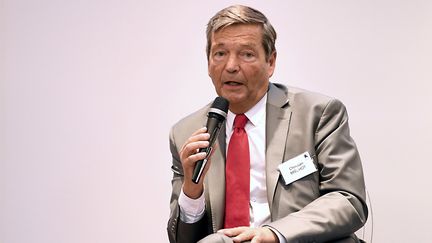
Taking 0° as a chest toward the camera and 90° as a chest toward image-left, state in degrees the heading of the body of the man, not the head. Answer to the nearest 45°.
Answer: approximately 45°
